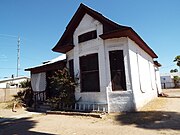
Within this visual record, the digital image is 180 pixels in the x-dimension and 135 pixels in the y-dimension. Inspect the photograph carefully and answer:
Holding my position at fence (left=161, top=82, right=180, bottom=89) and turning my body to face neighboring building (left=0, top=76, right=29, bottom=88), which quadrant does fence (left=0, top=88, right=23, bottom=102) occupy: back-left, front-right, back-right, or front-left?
front-left

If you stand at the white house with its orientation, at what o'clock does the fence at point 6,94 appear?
The fence is roughly at 3 o'clock from the white house.

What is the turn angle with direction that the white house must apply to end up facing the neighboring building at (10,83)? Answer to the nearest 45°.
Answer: approximately 90° to its right

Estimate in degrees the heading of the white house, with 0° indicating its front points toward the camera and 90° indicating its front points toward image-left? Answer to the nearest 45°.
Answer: approximately 45°

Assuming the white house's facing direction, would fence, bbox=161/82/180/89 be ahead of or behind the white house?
behind

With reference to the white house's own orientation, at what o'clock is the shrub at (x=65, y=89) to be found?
The shrub is roughly at 2 o'clock from the white house.

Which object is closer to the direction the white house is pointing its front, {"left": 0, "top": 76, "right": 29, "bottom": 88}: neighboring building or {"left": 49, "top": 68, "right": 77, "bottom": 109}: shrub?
the shrub

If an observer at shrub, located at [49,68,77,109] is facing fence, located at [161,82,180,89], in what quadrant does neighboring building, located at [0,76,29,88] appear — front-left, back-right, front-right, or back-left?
front-left

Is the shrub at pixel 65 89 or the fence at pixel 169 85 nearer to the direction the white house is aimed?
the shrub
